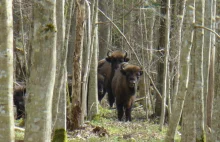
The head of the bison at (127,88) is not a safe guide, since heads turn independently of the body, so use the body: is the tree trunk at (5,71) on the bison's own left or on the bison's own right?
on the bison's own right

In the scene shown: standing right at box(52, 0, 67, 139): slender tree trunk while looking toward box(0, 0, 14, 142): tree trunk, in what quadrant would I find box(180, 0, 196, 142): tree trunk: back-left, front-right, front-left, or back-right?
back-left

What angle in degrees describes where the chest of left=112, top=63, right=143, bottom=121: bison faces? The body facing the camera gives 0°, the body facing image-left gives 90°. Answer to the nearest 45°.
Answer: approximately 315°

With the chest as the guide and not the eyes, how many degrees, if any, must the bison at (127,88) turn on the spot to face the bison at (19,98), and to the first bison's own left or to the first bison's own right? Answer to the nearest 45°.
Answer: approximately 135° to the first bison's own right
